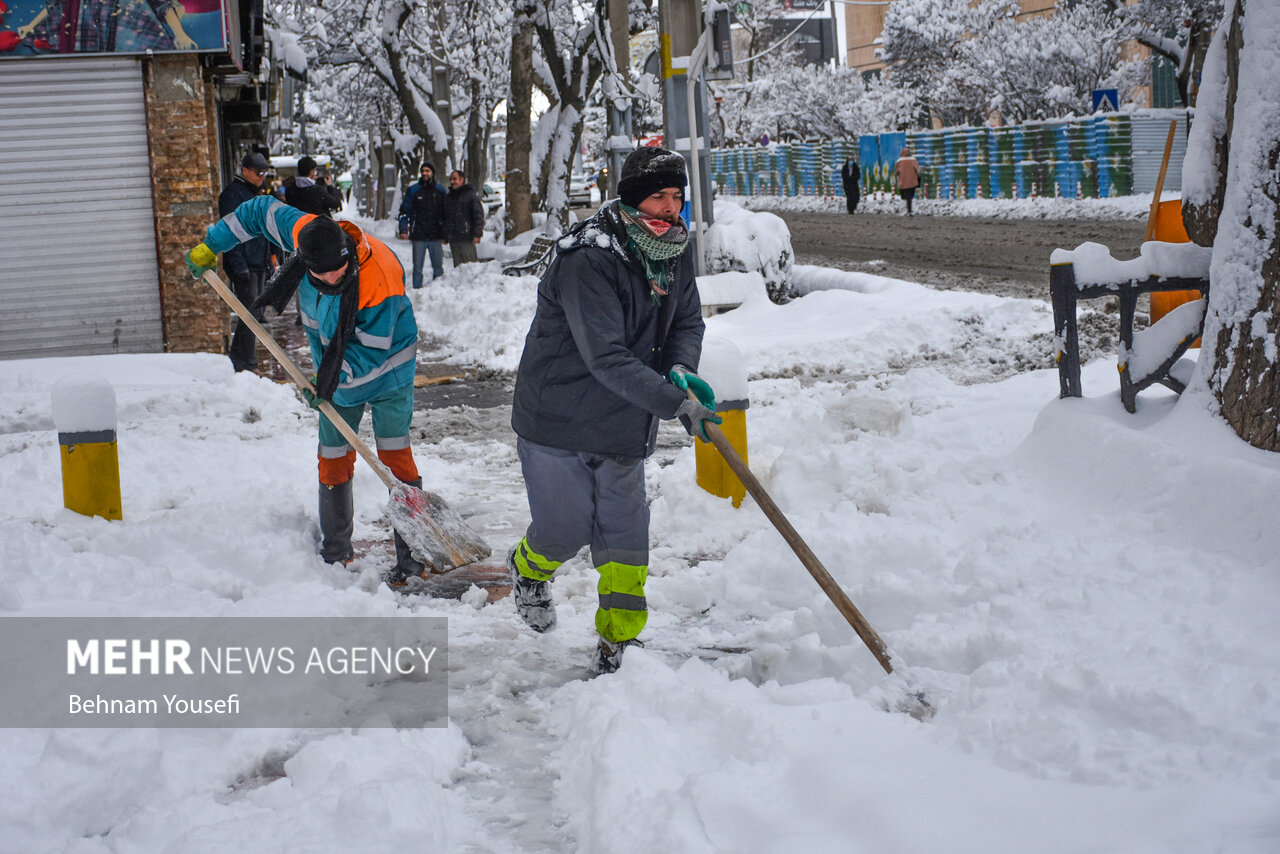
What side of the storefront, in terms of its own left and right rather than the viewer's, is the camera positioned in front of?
front

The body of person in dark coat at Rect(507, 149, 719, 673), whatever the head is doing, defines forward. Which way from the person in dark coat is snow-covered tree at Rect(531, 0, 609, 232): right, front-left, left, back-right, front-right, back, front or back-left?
back-left

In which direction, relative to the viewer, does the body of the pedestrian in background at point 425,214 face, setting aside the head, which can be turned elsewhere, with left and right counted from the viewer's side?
facing the viewer

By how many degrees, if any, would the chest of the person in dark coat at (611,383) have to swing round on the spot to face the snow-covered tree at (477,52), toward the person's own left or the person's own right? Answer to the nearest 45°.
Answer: approximately 135° to the person's own left

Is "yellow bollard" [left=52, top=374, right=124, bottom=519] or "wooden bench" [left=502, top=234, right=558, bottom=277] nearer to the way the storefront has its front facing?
the yellow bollard

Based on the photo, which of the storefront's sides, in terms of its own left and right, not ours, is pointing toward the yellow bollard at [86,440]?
front
